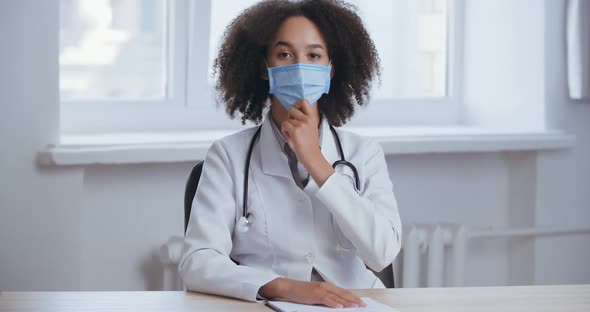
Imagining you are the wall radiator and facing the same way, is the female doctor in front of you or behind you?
in front

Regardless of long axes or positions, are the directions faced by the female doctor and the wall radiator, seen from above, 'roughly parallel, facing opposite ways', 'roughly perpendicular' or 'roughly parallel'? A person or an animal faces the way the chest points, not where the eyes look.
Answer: roughly parallel

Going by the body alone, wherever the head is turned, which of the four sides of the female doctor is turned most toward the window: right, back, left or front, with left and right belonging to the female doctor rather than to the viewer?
back

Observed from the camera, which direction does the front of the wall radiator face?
facing the viewer

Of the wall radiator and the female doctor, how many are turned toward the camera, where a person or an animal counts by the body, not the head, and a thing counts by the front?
2

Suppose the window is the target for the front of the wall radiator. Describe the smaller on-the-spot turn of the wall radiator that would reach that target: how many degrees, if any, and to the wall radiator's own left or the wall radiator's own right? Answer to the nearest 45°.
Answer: approximately 90° to the wall radiator's own right

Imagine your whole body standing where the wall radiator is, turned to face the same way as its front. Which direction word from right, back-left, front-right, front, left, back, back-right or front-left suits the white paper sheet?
front

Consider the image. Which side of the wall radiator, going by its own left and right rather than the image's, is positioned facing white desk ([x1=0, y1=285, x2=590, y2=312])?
front

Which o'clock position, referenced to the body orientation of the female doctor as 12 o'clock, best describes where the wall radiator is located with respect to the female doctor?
The wall radiator is roughly at 7 o'clock from the female doctor.
